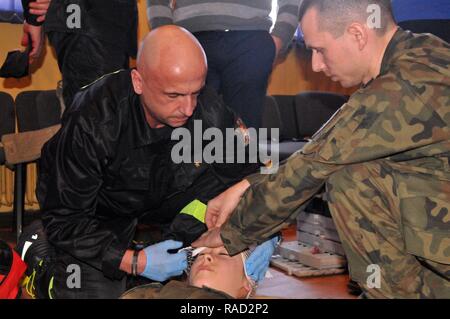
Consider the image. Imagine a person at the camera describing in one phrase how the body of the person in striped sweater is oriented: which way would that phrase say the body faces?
toward the camera

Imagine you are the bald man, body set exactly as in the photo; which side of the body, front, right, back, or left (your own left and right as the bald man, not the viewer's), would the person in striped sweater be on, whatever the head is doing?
left

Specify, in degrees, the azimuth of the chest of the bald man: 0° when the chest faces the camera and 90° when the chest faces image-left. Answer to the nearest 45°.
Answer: approximately 315°

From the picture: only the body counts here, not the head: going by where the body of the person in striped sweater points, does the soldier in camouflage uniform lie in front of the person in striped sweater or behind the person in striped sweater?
in front

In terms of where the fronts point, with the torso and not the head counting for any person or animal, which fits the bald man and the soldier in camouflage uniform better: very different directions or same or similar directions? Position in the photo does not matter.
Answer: very different directions

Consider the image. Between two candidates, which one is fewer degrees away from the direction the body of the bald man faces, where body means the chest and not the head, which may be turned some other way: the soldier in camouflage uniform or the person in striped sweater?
the soldier in camouflage uniform

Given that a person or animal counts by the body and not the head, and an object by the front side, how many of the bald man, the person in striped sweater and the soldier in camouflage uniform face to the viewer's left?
1

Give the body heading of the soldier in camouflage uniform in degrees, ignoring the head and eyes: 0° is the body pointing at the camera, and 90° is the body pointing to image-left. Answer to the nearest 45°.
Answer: approximately 90°

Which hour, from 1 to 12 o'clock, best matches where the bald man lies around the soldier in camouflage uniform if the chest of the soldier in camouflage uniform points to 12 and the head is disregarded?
The bald man is roughly at 1 o'clock from the soldier in camouflage uniform.

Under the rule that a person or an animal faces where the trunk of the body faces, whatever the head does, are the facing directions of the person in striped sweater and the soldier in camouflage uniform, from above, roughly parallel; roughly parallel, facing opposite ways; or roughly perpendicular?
roughly perpendicular

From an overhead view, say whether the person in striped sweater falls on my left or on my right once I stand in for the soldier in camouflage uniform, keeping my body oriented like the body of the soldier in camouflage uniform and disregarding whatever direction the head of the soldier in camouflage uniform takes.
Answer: on my right

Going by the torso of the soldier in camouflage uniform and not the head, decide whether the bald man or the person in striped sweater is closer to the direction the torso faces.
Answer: the bald man

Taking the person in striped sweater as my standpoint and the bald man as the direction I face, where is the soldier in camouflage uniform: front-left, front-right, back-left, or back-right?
front-left

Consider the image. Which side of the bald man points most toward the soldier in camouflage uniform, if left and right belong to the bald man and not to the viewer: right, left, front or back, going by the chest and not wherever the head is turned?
front
